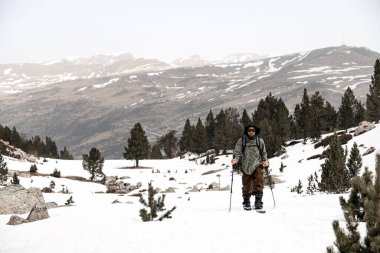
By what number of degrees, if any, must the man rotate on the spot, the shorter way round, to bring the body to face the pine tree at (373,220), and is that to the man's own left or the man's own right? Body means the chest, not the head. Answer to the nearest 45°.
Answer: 0° — they already face it

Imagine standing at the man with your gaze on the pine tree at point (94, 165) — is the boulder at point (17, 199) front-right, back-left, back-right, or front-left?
front-left

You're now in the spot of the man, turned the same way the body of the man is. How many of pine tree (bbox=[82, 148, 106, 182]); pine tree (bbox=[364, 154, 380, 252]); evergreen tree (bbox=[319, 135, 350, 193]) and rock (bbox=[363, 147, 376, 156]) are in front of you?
1

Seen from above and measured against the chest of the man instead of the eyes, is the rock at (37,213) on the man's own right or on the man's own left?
on the man's own right

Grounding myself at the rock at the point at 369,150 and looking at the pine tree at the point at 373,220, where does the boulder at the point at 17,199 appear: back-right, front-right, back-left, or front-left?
front-right

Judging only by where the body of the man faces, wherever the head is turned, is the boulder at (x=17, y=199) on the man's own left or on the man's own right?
on the man's own right

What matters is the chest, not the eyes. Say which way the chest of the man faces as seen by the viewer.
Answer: toward the camera

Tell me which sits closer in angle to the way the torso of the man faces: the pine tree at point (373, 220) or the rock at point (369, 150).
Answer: the pine tree
